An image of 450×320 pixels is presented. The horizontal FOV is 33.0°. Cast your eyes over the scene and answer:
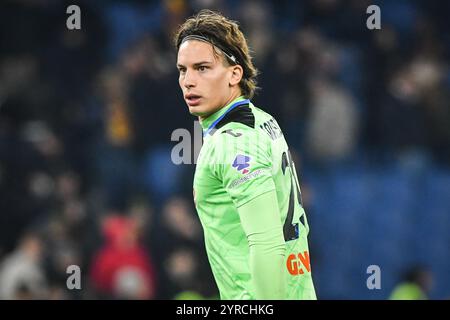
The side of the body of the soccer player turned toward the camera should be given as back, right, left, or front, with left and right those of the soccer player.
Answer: left
